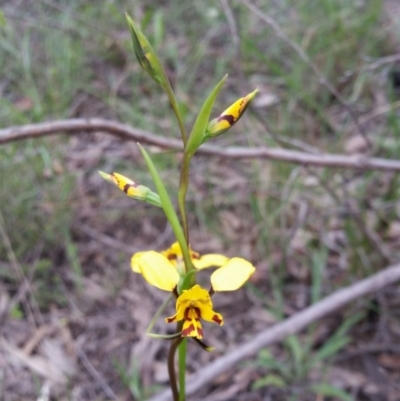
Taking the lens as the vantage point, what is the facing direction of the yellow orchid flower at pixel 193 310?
facing the viewer

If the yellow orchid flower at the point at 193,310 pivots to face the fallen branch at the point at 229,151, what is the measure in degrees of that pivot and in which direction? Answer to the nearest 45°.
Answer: approximately 180°
